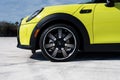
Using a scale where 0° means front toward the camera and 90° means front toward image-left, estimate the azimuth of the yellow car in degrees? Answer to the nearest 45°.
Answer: approximately 90°
